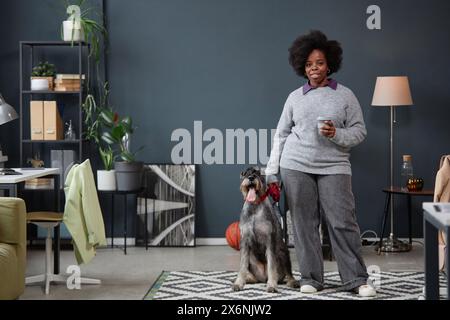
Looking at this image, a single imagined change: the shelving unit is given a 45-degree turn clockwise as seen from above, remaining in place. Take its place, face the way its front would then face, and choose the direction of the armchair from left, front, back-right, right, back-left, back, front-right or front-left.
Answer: front-left

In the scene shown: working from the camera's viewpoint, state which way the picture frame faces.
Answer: facing the viewer

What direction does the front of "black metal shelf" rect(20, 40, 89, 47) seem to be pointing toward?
toward the camera

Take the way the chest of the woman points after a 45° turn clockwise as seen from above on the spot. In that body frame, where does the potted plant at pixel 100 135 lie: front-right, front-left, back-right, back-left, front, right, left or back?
right

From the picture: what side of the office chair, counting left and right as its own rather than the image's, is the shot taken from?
left

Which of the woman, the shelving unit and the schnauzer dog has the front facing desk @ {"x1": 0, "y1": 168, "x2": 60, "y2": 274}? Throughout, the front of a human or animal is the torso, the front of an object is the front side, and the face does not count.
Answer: the shelving unit

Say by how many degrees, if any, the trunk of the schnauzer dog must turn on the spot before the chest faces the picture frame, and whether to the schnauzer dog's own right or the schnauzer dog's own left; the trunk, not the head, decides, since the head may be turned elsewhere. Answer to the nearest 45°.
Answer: approximately 135° to the schnauzer dog's own right

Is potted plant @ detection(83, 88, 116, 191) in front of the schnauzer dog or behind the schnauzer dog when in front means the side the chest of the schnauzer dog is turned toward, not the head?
behind

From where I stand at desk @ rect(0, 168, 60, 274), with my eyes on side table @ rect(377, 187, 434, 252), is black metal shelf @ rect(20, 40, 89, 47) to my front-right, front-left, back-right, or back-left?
front-left

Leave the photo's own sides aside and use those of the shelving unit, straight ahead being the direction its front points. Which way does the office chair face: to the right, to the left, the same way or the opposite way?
to the right

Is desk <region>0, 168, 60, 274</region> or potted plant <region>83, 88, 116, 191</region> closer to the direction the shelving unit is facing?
the desk

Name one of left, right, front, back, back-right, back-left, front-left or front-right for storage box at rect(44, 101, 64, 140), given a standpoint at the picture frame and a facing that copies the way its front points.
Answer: right

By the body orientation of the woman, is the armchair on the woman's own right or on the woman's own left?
on the woman's own right

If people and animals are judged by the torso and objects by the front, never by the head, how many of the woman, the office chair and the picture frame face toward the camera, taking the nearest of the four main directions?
2

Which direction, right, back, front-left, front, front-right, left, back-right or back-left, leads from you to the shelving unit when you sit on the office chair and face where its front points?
right

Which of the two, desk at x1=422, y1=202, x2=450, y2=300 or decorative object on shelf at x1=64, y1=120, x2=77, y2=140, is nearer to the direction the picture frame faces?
the desk

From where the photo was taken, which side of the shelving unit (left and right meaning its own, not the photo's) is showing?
front
